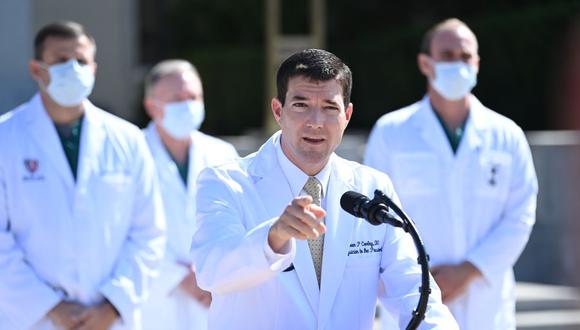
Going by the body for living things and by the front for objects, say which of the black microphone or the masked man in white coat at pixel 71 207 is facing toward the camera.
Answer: the masked man in white coat

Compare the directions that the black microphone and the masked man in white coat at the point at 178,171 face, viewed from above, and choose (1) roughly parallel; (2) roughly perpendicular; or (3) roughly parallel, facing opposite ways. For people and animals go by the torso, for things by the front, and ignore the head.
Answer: roughly parallel, facing opposite ways

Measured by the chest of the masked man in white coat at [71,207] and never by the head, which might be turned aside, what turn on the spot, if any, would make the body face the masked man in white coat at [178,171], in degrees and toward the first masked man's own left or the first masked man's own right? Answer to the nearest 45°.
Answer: approximately 135° to the first masked man's own left

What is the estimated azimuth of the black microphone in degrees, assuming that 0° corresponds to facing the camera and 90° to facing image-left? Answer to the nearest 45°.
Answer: approximately 135°

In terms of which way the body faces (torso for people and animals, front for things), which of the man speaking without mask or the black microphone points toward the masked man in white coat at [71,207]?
the black microphone

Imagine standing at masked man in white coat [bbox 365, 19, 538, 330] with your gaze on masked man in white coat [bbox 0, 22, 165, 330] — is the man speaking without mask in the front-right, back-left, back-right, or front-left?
front-left

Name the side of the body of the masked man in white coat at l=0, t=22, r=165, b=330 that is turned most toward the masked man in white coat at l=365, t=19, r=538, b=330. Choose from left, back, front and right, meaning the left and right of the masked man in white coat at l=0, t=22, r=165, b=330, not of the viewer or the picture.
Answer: left

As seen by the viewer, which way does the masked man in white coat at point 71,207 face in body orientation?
toward the camera

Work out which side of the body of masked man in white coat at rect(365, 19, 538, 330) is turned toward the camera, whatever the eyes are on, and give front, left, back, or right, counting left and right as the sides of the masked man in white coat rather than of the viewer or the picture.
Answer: front

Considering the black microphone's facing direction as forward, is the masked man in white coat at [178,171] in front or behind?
in front

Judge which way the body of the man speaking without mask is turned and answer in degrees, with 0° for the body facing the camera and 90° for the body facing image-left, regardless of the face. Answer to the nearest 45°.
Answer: approximately 0°

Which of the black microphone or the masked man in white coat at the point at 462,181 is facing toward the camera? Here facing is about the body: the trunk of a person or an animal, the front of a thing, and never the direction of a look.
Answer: the masked man in white coat

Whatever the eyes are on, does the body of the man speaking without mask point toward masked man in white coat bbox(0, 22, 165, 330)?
no

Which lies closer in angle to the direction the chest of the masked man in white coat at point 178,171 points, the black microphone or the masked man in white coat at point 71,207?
the black microphone

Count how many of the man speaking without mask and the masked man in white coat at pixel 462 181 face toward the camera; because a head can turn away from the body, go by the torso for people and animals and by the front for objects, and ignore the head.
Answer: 2

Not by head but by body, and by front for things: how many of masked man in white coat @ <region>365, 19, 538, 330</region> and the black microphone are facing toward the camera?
1
